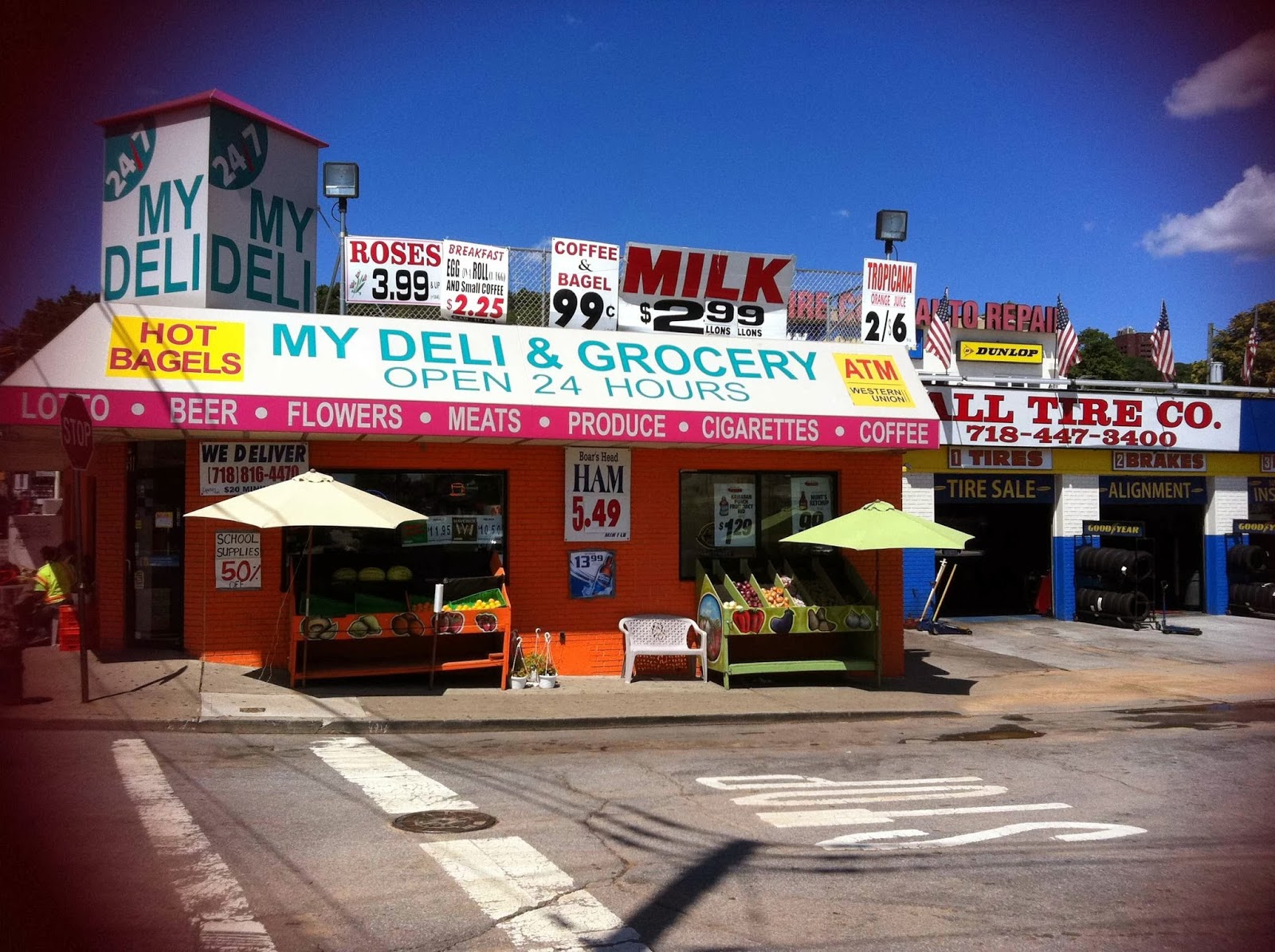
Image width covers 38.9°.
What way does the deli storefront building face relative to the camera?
toward the camera

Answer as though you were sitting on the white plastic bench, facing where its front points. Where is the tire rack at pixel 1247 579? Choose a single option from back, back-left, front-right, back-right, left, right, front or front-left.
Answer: back-left

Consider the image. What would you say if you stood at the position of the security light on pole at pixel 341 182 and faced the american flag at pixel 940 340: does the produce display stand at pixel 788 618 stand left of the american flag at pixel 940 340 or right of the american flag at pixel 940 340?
right

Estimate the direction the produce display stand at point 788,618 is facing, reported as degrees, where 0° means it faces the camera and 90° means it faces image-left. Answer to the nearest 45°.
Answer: approximately 0°

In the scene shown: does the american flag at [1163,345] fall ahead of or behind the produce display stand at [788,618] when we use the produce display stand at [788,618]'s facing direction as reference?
behind

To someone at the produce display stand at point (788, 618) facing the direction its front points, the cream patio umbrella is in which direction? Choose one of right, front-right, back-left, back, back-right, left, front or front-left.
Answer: front-right

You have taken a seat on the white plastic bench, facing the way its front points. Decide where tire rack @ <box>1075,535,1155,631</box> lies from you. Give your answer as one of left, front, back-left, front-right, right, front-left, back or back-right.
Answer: back-left

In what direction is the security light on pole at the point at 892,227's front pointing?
toward the camera

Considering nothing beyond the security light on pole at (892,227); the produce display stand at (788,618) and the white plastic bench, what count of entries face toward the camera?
3

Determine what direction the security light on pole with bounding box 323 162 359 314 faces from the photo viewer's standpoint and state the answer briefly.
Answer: facing the viewer

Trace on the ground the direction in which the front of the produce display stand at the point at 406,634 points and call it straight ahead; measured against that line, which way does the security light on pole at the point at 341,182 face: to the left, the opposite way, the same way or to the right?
the same way

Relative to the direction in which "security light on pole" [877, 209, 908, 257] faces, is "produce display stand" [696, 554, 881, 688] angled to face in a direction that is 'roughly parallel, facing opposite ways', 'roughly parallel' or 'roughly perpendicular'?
roughly parallel
